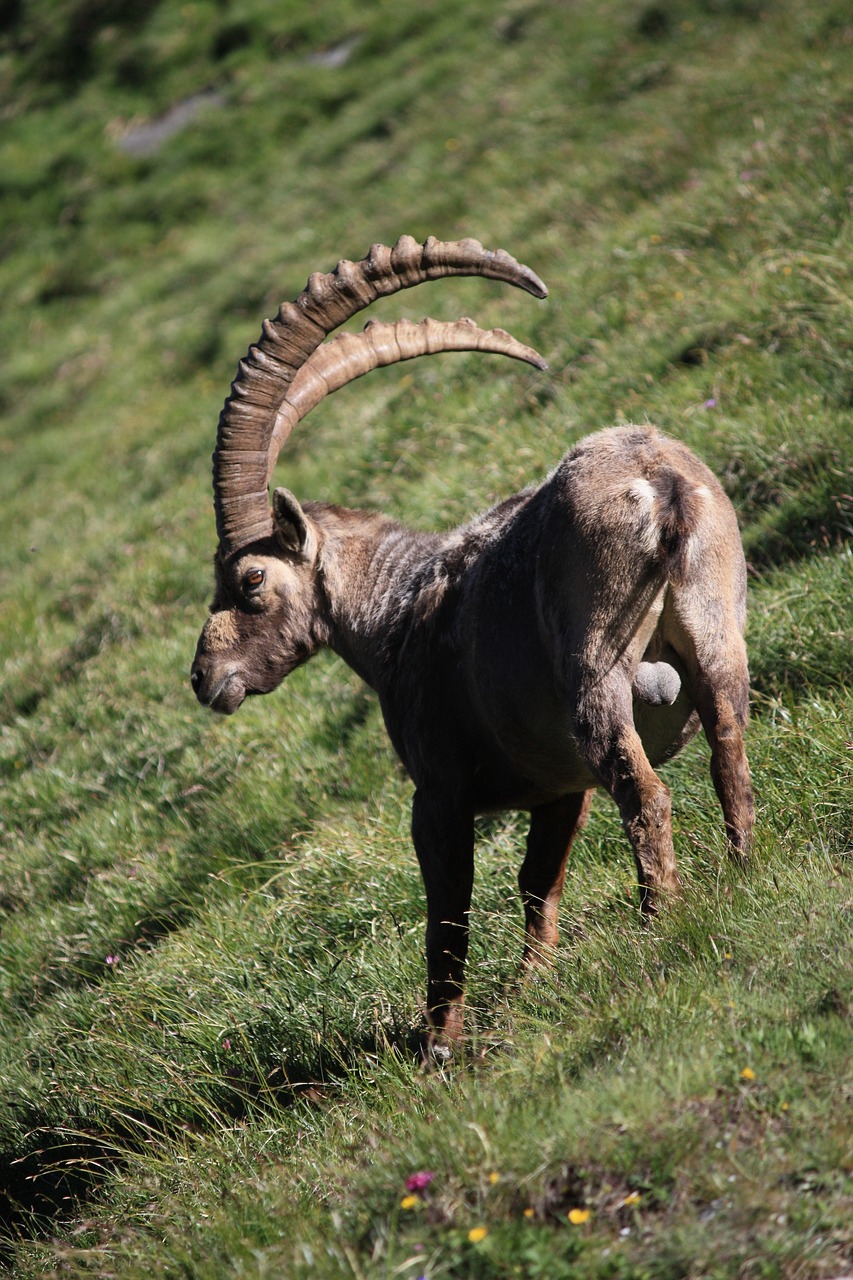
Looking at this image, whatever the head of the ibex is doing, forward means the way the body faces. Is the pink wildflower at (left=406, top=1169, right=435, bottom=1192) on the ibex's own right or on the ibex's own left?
on the ibex's own left
